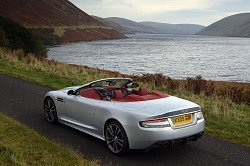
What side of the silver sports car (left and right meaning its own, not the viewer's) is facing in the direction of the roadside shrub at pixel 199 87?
right

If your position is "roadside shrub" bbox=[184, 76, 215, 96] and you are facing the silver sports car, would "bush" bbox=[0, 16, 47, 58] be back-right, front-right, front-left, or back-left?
back-right

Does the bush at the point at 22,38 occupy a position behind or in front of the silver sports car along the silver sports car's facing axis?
in front

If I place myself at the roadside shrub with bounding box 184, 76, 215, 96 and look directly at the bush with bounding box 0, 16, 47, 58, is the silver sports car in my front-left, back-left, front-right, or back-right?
back-left

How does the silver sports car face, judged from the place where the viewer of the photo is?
facing away from the viewer and to the left of the viewer
